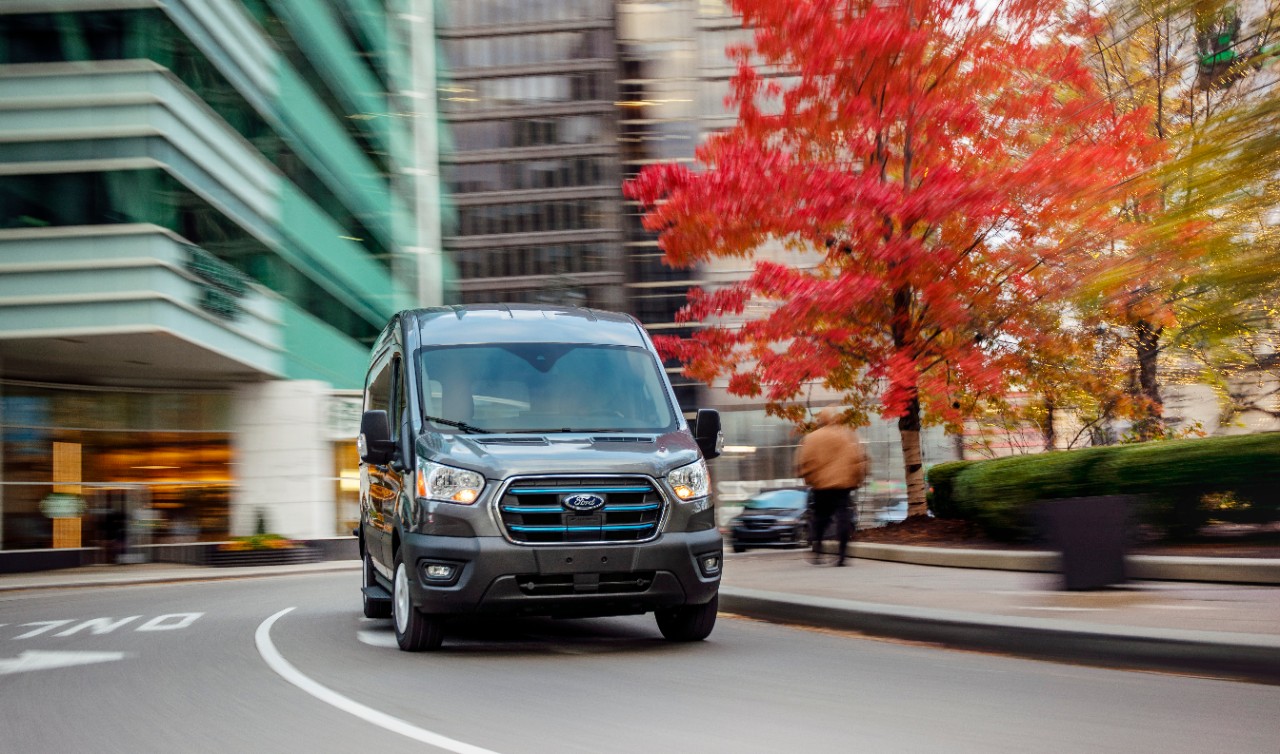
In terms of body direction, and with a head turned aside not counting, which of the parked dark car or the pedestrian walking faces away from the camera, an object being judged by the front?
the pedestrian walking

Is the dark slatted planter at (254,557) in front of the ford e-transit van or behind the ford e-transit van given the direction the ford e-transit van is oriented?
behind

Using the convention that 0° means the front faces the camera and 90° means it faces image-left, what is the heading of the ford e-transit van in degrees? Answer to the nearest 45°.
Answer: approximately 0°

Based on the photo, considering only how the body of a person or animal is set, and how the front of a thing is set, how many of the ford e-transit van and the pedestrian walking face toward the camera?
1

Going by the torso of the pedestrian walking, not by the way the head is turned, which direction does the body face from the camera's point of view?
away from the camera

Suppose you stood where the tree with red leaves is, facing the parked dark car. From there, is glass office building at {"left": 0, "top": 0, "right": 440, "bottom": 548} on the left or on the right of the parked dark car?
left

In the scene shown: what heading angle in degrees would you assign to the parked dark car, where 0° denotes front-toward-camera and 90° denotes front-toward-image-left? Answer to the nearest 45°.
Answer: approximately 45°

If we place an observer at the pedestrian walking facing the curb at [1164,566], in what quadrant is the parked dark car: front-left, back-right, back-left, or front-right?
back-left

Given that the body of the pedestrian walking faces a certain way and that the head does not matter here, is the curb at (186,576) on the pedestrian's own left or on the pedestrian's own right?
on the pedestrian's own left

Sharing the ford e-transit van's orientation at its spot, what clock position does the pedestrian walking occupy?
The pedestrian walking is roughly at 7 o'clock from the ford e-transit van.

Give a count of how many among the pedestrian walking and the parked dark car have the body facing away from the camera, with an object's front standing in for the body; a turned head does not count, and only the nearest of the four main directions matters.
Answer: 1

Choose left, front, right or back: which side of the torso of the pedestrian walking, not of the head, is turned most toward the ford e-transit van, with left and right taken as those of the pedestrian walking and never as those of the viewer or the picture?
back

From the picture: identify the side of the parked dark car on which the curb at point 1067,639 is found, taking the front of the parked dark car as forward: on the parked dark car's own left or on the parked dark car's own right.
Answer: on the parked dark car's own left

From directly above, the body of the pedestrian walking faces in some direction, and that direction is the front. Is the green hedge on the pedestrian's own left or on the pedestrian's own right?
on the pedestrian's own right

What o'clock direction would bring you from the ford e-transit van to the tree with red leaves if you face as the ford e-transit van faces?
The tree with red leaves is roughly at 7 o'clock from the ford e-transit van.
